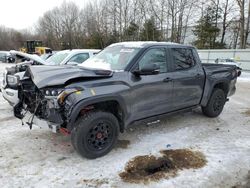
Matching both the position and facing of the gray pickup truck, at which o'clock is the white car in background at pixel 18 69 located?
The white car in background is roughly at 3 o'clock from the gray pickup truck.

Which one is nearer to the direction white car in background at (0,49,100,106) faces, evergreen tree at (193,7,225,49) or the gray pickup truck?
the gray pickup truck

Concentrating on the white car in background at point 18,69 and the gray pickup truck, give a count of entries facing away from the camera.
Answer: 0

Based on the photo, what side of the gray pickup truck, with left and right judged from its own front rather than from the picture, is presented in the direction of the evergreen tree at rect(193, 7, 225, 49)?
back

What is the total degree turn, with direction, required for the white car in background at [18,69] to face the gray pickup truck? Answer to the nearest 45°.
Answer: approximately 90° to its left

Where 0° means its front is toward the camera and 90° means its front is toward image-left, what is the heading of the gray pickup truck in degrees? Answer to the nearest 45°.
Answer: approximately 45°

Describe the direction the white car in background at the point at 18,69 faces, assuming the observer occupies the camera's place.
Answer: facing the viewer and to the left of the viewer

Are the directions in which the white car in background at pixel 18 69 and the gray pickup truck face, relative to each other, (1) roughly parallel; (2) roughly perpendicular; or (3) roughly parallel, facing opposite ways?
roughly parallel

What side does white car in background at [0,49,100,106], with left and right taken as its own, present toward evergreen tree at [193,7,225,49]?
back

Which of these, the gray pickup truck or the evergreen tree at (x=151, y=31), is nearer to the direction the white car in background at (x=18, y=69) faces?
the gray pickup truck

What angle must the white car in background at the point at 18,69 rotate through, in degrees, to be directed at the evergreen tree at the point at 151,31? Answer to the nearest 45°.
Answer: approximately 180°

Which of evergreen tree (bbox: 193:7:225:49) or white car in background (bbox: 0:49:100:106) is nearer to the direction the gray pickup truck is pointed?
the white car in background

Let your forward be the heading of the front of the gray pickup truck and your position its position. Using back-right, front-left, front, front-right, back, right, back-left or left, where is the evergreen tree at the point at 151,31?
back-right
